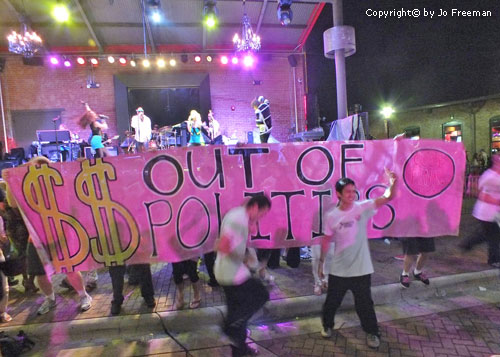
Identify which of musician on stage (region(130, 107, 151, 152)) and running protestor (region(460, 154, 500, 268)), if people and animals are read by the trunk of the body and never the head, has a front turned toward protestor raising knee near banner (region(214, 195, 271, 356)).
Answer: the musician on stage

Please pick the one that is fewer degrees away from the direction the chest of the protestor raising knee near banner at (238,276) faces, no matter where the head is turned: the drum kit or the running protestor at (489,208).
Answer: the running protestor

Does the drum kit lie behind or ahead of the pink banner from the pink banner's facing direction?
behind

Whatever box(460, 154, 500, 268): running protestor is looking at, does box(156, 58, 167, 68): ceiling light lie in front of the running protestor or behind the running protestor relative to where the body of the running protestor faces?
behind

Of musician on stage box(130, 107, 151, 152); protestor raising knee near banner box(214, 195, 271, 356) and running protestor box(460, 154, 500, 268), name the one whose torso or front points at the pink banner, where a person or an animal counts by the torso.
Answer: the musician on stage
